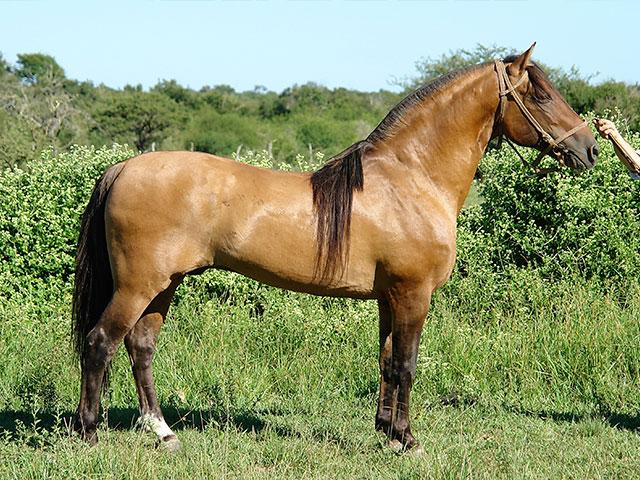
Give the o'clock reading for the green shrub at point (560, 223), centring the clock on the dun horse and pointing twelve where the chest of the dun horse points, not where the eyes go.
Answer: The green shrub is roughly at 10 o'clock from the dun horse.

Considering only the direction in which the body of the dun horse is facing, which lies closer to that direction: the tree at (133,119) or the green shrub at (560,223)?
the green shrub

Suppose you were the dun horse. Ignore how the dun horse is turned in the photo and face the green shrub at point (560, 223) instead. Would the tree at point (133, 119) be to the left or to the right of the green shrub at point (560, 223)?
left

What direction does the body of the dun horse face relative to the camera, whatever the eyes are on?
to the viewer's right

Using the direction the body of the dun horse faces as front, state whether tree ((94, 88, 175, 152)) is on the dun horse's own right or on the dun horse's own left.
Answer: on the dun horse's own left

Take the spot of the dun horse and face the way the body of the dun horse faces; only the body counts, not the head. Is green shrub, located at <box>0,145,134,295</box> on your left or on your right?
on your left
